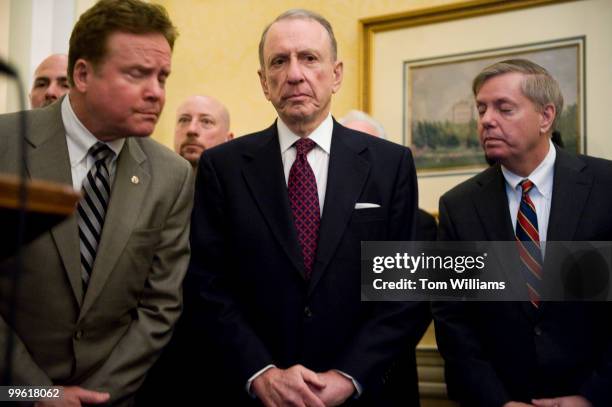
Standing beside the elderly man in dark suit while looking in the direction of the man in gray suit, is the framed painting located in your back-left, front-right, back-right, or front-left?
back-right

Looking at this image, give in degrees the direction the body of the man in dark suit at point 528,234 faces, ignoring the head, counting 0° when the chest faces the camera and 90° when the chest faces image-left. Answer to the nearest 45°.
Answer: approximately 0°

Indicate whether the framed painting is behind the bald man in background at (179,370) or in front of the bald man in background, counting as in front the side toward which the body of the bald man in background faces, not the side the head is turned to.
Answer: behind

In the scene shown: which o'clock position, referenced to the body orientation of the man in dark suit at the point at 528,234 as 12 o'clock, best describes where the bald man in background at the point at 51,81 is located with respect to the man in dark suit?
The bald man in background is roughly at 3 o'clock from the man in dark suit.

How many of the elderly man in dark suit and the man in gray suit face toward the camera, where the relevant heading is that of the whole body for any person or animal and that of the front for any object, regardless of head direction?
2
